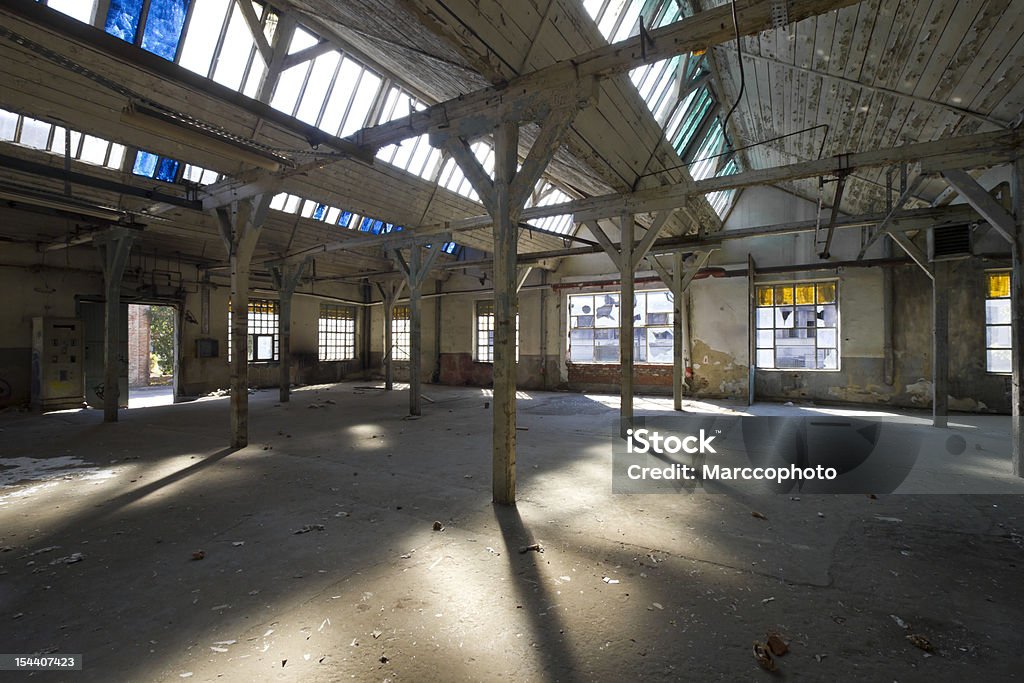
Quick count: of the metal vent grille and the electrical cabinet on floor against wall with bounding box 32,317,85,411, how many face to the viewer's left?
0

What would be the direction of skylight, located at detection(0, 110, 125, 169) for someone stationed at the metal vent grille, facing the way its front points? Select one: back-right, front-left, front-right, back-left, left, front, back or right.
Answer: front-right

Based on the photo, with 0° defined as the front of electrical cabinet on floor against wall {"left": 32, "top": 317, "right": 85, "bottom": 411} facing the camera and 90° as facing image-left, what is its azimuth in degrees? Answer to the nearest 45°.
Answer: approximately 315°

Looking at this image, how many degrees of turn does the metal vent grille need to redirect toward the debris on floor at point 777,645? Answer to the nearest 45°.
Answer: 0° — it already faces it

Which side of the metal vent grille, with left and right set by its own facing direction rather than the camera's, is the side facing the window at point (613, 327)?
right

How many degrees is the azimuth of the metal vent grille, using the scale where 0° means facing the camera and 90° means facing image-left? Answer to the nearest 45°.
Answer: approximately 0°

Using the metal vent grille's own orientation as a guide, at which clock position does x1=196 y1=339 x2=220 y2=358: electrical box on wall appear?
The electrical box on wall is roughly at 2 o'clock from the metal vent grille.

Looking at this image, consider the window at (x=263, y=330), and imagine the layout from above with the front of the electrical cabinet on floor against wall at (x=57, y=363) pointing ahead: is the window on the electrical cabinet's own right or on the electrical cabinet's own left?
on the electrical cabinet's own left
